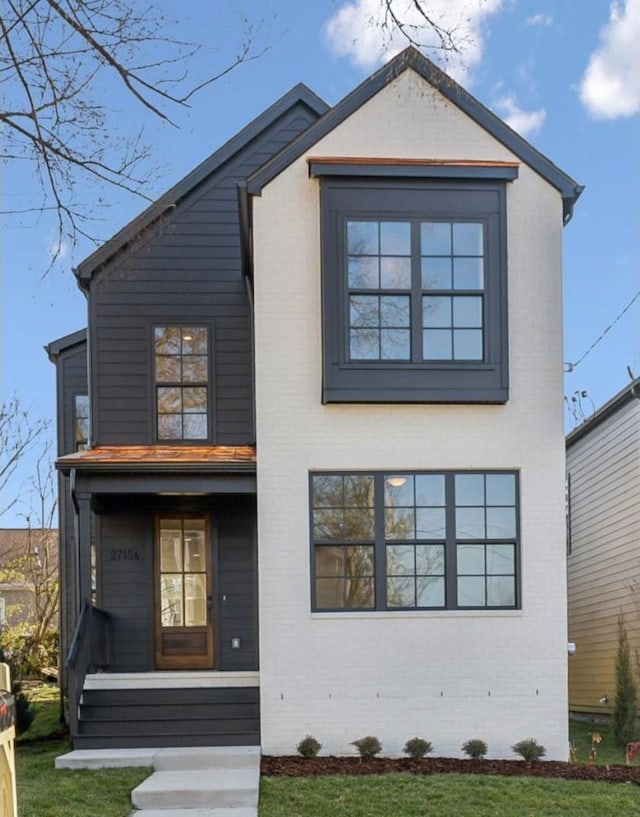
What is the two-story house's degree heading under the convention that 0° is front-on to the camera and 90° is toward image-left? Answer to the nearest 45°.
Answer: approximately 0°
